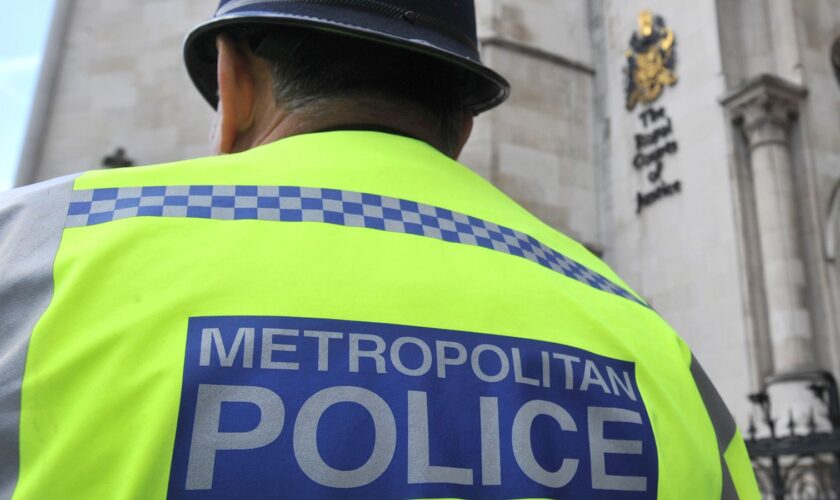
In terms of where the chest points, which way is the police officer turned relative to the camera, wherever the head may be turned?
away from the camera
